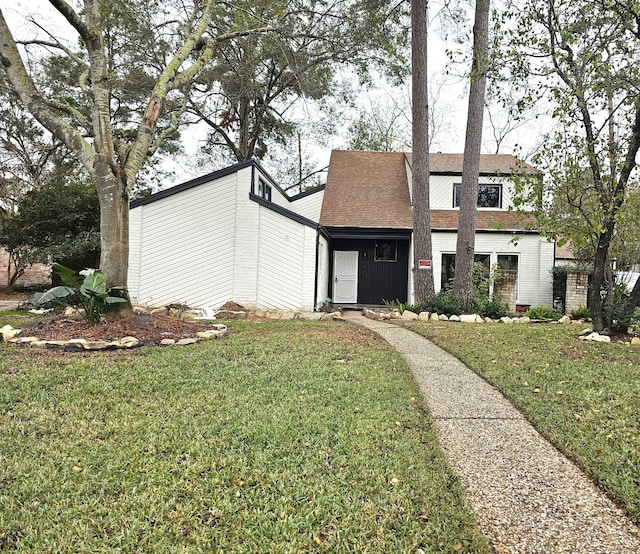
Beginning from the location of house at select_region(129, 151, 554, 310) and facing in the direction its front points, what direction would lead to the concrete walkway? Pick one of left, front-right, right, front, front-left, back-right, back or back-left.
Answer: front

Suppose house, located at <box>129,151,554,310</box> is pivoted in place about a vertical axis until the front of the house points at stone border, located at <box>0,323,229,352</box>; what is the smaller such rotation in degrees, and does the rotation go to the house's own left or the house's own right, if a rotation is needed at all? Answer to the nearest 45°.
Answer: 0° — it already faces it

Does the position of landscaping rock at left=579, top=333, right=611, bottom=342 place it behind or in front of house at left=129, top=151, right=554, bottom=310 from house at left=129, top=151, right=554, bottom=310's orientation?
in front

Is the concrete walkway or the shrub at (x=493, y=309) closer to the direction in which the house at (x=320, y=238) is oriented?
the concrete walkway

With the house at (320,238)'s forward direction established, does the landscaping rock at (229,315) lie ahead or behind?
ahead

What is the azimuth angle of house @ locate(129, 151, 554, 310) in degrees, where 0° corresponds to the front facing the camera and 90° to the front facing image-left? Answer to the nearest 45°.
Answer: approximately 0°

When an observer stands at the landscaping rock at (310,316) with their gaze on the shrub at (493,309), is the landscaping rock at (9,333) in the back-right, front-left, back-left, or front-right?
back-right

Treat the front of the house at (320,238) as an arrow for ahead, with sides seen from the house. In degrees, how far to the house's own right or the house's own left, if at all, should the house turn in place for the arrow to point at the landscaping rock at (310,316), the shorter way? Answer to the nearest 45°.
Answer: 0° — it already faces it

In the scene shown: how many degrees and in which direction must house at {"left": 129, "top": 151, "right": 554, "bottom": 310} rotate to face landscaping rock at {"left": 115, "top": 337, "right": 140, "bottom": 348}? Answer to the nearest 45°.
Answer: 0° — it already faces it

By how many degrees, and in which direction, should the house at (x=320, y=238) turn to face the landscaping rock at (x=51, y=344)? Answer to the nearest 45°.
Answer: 0° — it already faces it
